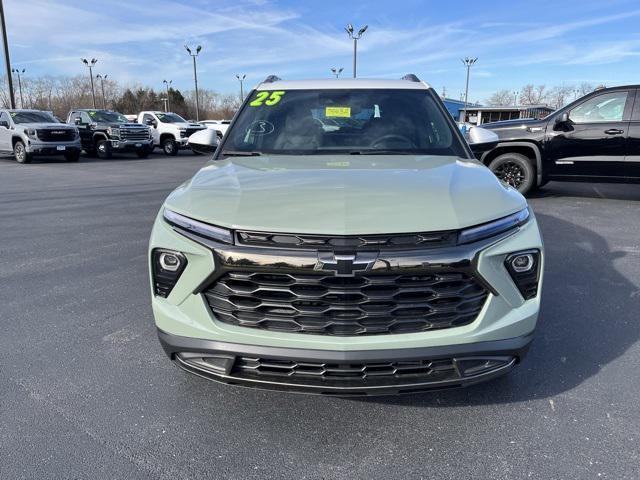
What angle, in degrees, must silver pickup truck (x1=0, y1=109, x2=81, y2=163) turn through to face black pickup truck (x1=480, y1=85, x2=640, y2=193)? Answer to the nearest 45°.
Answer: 0° — it already faces it

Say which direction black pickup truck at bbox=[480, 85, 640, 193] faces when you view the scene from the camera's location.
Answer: facing to the left of the viewer

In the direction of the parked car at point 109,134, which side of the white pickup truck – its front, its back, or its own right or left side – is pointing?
right

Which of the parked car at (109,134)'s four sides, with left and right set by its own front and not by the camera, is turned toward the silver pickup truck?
right

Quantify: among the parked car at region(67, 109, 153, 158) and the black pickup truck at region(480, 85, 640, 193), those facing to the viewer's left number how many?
1

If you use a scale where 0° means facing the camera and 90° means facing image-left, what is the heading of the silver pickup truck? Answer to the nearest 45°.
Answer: approximately 315°

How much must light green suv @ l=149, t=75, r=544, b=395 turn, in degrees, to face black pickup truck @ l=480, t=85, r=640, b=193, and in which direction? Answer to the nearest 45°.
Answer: approximately 135° to its left
